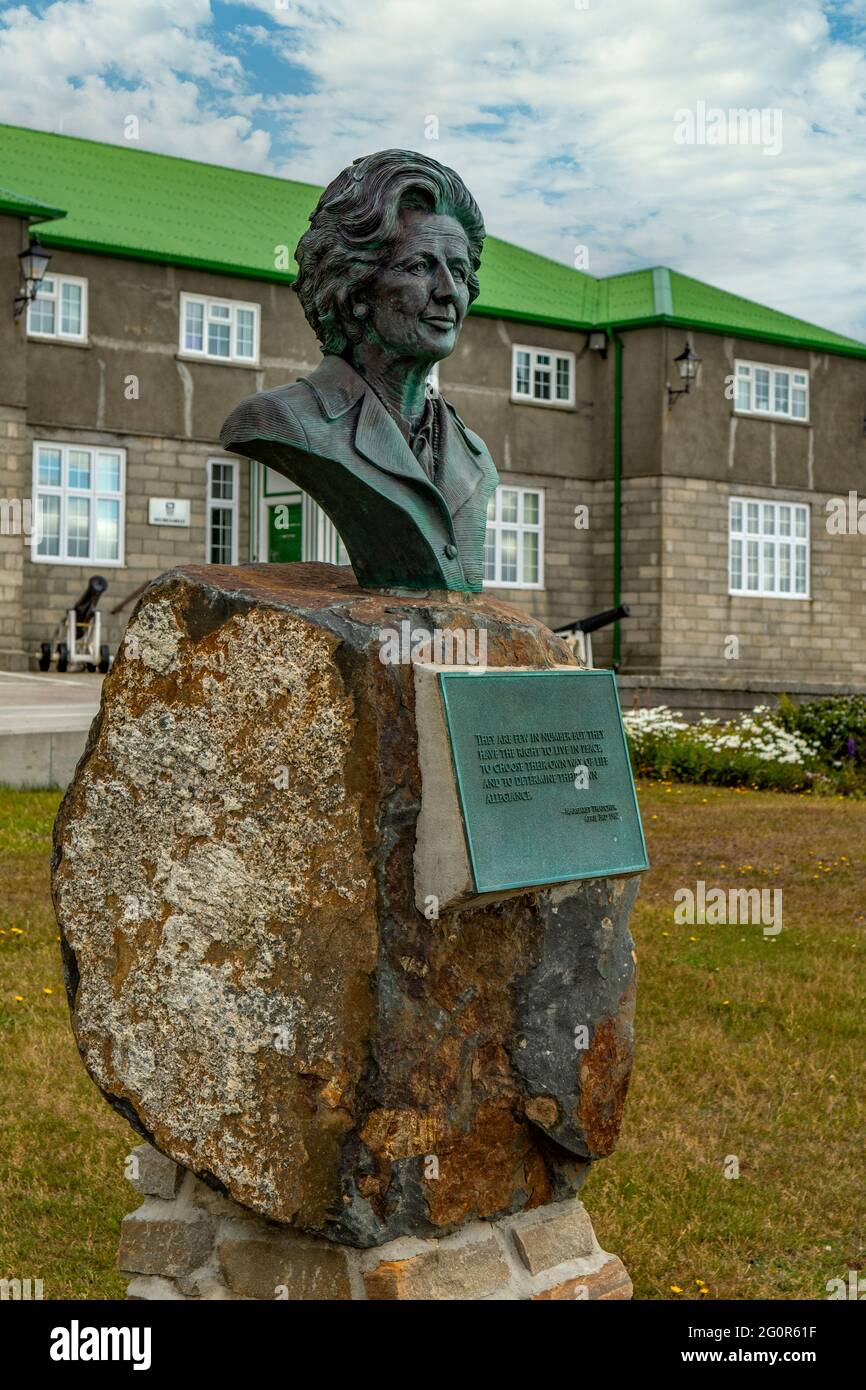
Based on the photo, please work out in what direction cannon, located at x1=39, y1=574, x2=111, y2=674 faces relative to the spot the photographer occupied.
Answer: facing the viewer and to the right of the viewer

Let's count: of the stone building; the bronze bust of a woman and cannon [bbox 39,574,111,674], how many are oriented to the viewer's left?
0

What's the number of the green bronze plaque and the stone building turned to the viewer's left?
0

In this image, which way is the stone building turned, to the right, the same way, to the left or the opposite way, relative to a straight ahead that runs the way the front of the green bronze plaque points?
the same way

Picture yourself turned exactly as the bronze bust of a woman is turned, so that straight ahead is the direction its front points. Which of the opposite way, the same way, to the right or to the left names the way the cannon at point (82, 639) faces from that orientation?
the same way

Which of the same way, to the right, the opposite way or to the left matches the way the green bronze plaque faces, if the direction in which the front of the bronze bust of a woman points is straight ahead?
the same way

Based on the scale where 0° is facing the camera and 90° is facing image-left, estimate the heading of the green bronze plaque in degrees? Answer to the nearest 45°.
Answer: approximately 315°

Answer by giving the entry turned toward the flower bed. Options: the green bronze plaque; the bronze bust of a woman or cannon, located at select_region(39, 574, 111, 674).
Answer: the cannon

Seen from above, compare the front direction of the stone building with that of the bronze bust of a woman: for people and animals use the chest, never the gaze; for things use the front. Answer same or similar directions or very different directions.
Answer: same or similar directions

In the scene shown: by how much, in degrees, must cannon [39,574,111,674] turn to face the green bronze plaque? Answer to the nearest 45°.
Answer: approximately 45° to its right

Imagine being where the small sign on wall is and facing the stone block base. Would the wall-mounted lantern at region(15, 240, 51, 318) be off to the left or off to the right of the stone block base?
right

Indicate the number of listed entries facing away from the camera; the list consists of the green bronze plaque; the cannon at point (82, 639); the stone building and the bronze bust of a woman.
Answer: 0
